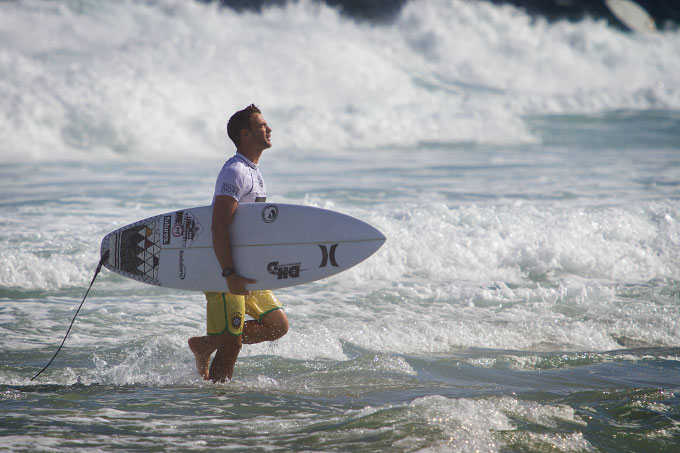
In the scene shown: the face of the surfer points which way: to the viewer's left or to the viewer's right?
to the viewer's right

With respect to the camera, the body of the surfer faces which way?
to the viewer's right

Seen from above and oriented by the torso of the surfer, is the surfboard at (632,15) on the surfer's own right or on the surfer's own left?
on the surfer's own left
